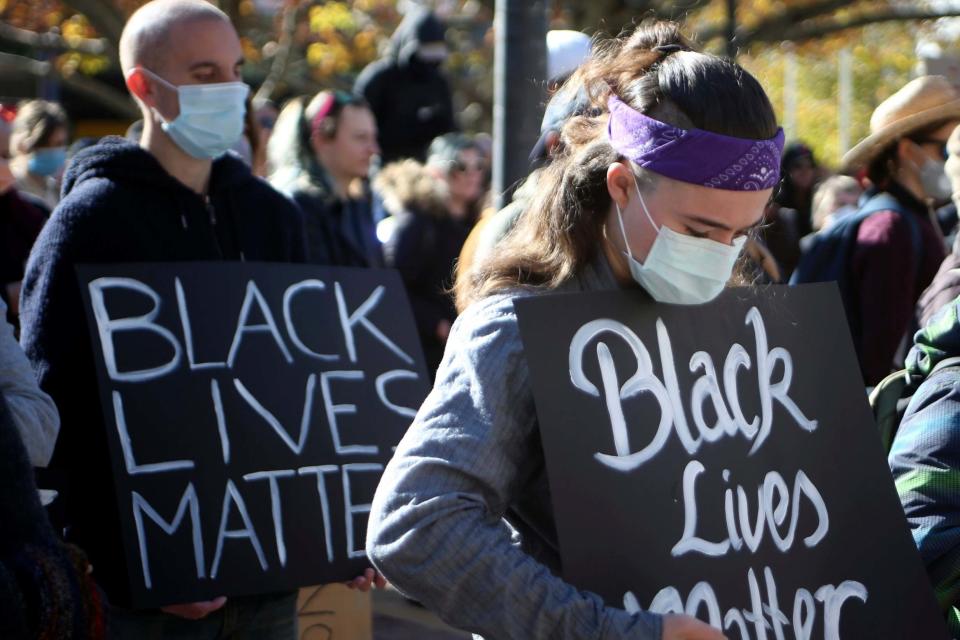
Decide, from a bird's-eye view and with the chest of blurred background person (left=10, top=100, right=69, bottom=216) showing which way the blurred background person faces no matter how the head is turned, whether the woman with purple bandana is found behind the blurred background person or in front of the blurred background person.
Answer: in front

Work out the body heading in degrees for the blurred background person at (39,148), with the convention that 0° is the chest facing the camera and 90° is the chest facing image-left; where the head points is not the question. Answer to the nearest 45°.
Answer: approximately 315°

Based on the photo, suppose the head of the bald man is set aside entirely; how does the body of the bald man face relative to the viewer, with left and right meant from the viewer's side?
facing the viewer and to the right of the viewer

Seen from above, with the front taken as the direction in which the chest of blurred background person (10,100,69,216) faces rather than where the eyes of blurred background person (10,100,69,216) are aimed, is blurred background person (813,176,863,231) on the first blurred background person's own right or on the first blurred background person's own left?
on the first blurred background person's own left

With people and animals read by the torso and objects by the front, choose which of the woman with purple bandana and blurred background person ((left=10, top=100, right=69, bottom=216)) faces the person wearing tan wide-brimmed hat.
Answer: the blurred background person

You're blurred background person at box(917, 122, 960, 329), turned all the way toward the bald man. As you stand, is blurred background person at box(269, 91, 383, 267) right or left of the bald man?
right

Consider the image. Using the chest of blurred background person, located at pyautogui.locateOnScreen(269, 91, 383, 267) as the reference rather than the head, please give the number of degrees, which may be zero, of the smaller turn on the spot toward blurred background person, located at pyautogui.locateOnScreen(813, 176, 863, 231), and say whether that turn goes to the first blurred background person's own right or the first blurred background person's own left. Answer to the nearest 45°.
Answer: approximately 45° to the first blurred background person's own left
